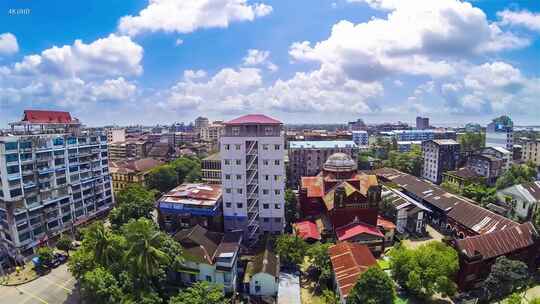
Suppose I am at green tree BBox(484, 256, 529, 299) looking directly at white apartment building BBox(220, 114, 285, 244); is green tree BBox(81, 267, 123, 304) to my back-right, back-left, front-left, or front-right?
front-left

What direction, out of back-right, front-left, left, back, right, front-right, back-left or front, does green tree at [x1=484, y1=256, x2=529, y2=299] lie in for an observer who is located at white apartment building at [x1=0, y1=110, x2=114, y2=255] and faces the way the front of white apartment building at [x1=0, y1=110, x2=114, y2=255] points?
front

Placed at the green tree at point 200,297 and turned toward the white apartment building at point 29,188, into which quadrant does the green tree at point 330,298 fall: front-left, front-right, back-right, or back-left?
back-right

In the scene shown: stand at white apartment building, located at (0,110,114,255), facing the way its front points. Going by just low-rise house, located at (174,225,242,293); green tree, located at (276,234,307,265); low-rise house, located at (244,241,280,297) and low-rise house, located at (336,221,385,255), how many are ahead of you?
4

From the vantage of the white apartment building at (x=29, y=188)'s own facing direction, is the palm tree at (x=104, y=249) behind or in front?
in front

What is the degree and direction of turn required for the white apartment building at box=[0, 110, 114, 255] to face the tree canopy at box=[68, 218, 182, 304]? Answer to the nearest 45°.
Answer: approximately 45° to its right

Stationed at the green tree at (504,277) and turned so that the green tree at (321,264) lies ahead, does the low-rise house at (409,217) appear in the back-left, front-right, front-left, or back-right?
front-right

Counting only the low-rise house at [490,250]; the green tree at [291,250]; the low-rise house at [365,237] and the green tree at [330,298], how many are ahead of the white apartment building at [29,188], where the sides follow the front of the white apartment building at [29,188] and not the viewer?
4

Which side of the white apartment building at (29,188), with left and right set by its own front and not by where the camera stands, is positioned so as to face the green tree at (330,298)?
front

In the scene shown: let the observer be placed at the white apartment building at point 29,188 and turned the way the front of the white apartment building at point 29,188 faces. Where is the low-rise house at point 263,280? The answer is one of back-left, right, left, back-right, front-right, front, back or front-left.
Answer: front

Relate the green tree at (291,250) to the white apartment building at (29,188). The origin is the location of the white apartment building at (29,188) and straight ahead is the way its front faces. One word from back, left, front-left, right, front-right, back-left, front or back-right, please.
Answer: front

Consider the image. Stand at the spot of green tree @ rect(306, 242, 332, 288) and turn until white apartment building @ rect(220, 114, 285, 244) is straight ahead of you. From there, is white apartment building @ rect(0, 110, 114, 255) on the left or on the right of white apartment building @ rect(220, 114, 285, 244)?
left

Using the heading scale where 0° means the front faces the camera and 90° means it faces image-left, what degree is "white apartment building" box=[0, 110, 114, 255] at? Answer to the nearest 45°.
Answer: approximately 315°

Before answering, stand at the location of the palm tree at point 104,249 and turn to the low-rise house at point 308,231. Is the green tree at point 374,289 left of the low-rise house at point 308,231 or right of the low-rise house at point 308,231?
right

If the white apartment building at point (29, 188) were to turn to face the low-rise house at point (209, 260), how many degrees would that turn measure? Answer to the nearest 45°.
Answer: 0° — it already faces it

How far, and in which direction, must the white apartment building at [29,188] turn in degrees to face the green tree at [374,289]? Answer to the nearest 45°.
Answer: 0° — it already faces it

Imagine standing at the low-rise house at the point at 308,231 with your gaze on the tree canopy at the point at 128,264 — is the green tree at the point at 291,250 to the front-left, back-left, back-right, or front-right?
front-left
